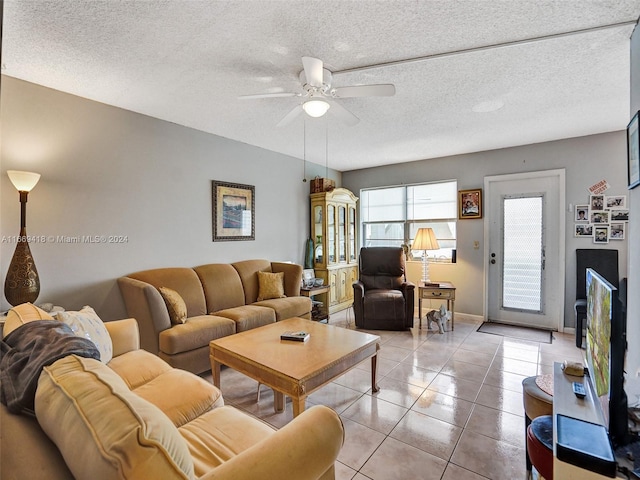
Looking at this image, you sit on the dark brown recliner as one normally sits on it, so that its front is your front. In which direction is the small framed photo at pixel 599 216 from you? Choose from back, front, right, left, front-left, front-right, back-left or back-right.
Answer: left

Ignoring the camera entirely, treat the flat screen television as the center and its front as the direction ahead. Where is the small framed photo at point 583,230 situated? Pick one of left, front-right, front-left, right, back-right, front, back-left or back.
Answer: right

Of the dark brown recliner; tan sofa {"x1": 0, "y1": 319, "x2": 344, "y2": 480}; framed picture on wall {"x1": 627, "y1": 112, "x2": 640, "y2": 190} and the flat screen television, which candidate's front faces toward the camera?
the dark brown recliner

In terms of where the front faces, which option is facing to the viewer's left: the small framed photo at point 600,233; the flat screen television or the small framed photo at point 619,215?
the flat screen television

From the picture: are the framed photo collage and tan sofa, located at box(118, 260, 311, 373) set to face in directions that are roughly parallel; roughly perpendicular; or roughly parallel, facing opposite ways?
roughly perpendicular

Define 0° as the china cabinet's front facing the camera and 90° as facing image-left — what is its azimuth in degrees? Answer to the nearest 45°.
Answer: approximately 315°

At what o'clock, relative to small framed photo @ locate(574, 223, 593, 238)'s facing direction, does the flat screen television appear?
The flat screen television is roughly at 12 o'clock from the small framed photo.

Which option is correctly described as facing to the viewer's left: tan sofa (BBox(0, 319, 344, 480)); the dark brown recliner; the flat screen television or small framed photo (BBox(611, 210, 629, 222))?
the flat screen television

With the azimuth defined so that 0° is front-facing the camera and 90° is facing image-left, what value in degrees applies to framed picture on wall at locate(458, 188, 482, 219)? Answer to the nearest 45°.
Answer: approximately 0°

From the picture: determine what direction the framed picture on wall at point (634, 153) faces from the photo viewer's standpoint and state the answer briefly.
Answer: facing to the left of the viewer

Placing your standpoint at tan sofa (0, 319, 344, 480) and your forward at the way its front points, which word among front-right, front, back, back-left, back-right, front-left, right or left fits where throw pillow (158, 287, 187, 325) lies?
front-left

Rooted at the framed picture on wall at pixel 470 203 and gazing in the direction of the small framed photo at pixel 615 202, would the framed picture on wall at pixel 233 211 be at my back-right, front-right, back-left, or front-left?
back-right
